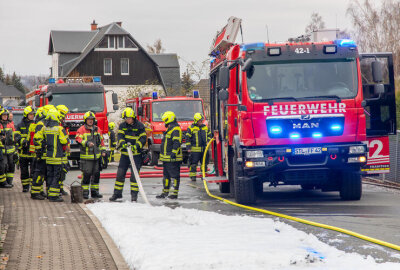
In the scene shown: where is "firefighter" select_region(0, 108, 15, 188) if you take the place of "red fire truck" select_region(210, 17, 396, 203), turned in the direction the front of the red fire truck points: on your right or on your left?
on your right

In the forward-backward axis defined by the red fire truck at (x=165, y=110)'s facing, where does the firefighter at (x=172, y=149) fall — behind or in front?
in front

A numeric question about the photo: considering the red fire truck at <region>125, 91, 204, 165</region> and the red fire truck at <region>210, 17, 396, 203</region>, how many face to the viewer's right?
0

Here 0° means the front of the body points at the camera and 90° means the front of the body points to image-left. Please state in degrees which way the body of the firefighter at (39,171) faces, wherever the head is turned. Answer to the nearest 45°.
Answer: approximately 270°

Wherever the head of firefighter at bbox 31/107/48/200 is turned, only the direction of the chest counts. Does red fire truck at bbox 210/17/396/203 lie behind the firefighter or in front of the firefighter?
in front

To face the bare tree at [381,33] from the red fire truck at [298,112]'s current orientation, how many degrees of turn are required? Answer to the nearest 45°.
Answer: approximately 180°

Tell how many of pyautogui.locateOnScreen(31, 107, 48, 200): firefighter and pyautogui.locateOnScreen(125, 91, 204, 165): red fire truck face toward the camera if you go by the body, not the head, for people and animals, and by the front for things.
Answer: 1

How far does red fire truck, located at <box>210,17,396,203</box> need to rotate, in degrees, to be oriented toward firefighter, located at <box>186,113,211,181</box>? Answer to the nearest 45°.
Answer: approximately 135° to its right
